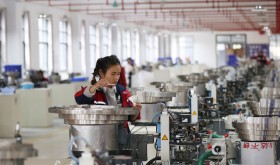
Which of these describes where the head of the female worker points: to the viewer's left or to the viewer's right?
to the viewer's right

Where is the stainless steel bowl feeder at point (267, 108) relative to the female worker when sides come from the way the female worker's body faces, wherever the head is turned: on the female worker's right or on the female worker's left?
on the female worker's left

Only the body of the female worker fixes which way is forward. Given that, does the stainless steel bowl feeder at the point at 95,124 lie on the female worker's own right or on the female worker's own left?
on the female worker's own right

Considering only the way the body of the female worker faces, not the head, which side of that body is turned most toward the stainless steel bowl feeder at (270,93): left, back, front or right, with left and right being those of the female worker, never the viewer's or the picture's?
left

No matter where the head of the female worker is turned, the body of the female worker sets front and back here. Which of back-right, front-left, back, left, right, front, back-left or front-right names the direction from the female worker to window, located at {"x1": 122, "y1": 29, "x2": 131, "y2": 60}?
back-left

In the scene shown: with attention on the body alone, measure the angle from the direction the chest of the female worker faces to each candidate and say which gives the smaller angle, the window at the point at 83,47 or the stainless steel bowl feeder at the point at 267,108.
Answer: the stainless steel bowl feeder

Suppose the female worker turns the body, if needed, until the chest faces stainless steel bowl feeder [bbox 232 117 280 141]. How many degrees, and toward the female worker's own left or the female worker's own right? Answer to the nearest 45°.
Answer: approximately 45° to the female worker's own left

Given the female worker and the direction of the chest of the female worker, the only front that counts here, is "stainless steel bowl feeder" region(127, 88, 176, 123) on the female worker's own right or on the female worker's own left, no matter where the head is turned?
on the female worker's own left

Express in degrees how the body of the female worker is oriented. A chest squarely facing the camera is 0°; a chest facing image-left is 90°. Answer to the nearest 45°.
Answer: approximately 315°

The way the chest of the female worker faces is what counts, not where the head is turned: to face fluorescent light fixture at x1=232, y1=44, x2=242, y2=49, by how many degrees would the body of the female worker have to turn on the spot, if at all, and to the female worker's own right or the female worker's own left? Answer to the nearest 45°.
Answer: approximately 135° to the female worker's own left

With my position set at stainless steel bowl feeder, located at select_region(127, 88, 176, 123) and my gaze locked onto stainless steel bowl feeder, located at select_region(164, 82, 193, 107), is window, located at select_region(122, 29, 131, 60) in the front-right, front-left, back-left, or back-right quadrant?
front-left
